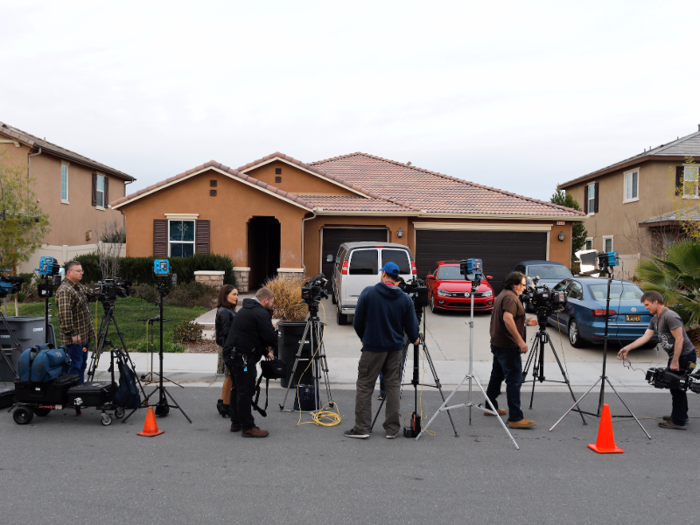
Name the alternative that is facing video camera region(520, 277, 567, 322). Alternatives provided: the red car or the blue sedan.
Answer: the red car

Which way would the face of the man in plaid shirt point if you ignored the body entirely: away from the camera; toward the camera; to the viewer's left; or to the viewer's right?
to the viewer's right

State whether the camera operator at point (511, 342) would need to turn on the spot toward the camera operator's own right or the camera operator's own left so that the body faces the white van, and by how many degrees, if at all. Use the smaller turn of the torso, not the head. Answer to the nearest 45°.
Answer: approximately 135° to the camera operator's own left

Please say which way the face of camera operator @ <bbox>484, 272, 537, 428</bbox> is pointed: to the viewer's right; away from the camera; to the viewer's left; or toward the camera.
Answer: to the viewer's right

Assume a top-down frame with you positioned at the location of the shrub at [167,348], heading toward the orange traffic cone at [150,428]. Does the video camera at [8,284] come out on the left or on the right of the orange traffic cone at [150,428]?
right

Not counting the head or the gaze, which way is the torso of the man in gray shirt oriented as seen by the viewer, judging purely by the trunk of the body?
to the viewer's left

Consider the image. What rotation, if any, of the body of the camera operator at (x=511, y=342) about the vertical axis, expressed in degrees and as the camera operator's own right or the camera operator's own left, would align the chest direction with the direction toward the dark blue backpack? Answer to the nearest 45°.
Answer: approximately 180°

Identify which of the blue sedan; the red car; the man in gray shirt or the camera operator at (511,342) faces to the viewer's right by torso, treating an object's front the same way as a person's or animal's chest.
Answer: the camera operator

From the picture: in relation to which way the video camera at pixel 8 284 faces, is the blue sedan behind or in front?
in front

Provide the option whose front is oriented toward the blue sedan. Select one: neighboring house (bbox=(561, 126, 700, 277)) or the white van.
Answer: the neighboring house

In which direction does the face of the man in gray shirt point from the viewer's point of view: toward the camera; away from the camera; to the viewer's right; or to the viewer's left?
to the viewer's left

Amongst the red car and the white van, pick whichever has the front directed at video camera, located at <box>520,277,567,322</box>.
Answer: the red car

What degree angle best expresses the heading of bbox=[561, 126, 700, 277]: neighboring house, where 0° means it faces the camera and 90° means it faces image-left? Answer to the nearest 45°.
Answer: approximately 0°

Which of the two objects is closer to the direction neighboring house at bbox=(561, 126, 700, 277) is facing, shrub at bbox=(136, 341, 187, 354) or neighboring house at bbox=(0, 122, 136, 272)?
the shrub

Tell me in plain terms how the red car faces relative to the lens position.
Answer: facing the viewer
